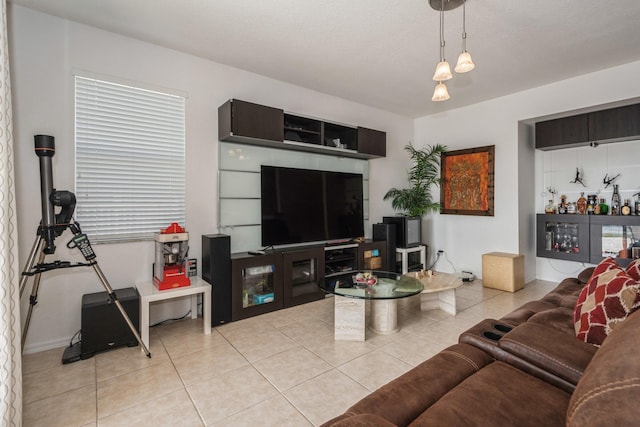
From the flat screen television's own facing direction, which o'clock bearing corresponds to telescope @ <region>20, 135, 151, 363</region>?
The telescope is roughly at 3 o'clock from the flat screen television.

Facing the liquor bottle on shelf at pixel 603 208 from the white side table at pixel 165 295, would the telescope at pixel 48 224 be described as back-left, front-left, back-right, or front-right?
back-right

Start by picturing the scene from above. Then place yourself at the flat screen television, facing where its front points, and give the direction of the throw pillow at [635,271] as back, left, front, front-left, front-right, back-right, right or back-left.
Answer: front

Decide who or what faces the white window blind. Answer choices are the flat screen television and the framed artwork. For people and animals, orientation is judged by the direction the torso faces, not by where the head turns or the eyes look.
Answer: the framed artwork

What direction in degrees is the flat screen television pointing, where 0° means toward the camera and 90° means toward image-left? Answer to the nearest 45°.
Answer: approximately 315°

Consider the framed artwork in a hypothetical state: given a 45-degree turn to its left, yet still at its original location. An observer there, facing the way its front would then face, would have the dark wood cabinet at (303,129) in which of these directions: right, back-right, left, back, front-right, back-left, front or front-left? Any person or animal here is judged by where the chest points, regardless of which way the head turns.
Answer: front-right

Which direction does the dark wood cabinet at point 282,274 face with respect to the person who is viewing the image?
facing the viewer and to the right of the viewer

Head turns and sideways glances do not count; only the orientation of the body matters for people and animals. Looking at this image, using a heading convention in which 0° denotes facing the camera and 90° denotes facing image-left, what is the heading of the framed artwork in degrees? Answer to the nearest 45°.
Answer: approximately 45°

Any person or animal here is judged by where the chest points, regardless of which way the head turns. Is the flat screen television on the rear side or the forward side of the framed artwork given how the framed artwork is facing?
on the forward side

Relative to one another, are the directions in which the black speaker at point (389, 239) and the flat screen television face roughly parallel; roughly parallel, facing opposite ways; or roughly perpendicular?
roughly parallel

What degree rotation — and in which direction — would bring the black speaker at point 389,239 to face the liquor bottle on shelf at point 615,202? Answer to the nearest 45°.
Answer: approximately 45° to its left

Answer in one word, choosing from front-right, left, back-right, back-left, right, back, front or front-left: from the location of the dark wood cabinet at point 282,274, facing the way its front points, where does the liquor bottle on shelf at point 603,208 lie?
front-left

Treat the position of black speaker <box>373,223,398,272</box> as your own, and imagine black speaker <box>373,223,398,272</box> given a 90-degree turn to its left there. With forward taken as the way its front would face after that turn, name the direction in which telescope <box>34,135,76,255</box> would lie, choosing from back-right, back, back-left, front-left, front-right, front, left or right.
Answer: back

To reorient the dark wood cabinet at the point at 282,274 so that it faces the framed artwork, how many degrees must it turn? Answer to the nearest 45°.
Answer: approximately 90° to its left

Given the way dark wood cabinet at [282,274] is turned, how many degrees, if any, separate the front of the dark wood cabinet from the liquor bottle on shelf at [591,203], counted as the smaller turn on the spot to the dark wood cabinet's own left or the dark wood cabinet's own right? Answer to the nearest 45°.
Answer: approximately 45° to the dark wood cabinet's own left

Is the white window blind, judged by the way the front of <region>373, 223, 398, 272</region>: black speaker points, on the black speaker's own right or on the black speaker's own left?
on the black speaker's own right

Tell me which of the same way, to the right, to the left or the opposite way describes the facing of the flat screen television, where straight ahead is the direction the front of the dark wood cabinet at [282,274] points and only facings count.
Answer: the same way
